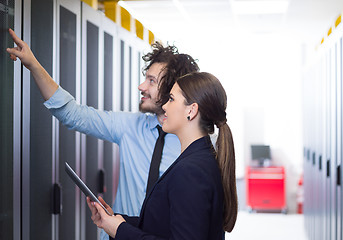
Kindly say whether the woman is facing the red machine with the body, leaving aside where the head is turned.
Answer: no

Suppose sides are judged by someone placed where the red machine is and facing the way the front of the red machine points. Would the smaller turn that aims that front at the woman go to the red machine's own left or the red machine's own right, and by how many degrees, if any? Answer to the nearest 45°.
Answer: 0° — it already faces them

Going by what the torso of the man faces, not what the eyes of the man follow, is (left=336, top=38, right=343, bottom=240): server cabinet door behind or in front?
behind

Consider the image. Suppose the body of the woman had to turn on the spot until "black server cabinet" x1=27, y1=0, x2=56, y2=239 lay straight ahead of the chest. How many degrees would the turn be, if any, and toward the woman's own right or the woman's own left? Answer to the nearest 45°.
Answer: approximately 45° to the woman's own right

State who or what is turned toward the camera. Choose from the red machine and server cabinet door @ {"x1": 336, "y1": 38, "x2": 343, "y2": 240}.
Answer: the red machine

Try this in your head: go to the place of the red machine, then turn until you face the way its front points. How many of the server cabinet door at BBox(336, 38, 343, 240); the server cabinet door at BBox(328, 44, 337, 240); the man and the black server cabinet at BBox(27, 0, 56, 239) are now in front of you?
4

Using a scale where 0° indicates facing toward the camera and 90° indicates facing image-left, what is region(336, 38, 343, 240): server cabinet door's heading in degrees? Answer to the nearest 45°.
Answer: approximately 90°

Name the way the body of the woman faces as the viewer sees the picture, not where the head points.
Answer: to the viewer's left

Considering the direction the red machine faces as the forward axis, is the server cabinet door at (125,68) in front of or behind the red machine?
in front

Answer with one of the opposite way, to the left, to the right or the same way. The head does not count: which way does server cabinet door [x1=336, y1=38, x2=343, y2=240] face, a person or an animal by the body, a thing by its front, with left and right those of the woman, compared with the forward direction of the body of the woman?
the same way

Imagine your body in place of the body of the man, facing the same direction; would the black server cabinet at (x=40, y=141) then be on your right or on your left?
on your right

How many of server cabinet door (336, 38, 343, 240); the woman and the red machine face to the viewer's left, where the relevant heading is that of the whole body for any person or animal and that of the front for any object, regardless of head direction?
2

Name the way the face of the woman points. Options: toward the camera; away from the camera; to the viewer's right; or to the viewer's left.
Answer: to the viewer's left

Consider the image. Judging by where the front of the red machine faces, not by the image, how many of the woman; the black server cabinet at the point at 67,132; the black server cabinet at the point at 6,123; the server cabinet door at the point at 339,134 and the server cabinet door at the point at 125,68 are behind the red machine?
0

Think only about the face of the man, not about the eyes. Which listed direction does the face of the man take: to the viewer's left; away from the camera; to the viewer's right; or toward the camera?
to the viewer's left

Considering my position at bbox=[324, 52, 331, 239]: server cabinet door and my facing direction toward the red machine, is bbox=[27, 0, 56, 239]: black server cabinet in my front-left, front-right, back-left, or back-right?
back-left

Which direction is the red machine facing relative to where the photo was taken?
toward the camera

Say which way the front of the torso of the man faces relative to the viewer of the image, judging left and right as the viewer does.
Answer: facing the viewer and to the left of the viewer

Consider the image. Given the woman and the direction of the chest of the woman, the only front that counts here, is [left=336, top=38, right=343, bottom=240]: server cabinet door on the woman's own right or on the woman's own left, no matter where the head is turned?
on the woman's own right

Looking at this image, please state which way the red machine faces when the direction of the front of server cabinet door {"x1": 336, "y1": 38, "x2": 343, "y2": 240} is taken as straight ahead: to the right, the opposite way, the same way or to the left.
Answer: to the left

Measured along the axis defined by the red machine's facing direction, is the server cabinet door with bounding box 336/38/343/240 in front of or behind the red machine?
in front
